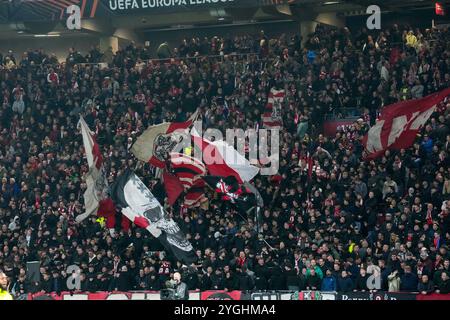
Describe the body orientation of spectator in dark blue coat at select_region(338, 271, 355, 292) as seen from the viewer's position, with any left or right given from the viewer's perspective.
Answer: facing the viewer

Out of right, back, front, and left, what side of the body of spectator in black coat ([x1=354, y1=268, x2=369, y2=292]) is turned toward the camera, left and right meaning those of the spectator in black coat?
front

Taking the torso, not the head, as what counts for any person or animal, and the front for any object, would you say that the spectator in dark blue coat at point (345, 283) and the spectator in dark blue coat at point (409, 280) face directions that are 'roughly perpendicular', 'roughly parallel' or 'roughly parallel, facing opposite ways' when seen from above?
roughly parallel

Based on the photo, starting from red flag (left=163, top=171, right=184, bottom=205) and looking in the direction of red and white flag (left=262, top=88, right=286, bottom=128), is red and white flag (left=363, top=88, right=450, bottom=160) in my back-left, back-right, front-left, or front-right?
front-right

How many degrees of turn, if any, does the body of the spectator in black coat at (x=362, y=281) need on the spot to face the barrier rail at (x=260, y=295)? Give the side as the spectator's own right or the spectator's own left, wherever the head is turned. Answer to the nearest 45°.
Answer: approximately 90° to the spectator's own right

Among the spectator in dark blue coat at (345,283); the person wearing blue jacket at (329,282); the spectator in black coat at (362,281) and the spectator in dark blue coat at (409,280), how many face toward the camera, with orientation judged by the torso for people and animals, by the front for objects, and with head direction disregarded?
4

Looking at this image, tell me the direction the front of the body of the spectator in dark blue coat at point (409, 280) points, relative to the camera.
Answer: toward the camera
